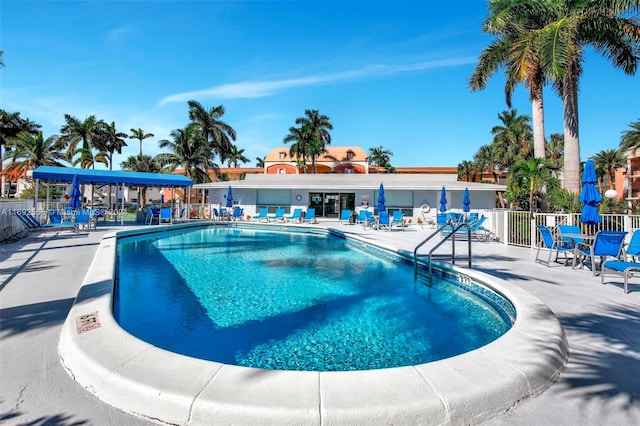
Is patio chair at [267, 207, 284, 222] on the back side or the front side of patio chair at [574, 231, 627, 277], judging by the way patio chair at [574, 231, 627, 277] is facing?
on the front side

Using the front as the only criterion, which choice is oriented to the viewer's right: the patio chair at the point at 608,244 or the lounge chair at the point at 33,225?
the lounge chair

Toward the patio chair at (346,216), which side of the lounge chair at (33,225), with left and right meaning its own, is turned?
front

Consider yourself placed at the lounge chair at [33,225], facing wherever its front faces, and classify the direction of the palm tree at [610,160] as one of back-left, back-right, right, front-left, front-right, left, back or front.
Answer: front

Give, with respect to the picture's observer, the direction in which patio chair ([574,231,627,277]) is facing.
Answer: facing away from the viewer and to the left of the viewer

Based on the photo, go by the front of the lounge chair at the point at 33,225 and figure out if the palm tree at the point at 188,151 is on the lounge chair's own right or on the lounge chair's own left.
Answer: on the lounge chair's own left

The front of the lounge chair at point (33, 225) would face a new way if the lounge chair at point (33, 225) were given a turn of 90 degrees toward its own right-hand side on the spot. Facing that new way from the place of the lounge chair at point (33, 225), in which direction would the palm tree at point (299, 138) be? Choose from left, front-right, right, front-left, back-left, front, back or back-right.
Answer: back-left

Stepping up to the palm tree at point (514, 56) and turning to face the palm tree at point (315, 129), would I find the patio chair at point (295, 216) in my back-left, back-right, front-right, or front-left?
front-left

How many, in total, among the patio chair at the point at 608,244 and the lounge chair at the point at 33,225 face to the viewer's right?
1

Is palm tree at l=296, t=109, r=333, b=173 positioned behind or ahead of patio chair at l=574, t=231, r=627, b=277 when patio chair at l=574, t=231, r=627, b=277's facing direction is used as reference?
ahead

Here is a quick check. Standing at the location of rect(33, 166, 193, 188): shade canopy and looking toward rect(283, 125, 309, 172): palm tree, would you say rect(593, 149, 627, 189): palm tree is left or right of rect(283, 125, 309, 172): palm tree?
right

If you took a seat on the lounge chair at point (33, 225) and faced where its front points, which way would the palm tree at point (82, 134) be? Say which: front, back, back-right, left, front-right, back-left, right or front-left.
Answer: left

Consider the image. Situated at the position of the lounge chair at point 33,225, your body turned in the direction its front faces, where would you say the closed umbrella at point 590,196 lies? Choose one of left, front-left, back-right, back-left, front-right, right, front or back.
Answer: front-right

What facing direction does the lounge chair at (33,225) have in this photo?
to the viewer's right

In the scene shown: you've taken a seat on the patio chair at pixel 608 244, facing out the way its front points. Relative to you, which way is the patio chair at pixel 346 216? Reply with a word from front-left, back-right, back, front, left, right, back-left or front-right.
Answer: front
